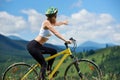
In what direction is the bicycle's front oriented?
to the viewer's right

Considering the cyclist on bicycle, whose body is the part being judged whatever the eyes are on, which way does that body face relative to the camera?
to the viewer's right
